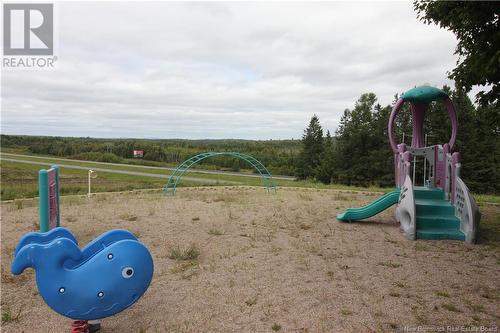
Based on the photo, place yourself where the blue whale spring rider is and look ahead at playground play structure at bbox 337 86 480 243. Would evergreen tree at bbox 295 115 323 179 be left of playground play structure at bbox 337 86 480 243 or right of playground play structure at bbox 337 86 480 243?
left

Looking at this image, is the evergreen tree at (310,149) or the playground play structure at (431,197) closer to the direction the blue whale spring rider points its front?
the playground play structure

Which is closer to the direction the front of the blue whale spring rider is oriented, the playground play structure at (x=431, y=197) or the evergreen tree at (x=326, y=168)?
the playground play structure

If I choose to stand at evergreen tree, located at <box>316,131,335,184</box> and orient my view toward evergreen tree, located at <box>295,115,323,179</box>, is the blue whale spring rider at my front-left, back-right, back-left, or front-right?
back-left

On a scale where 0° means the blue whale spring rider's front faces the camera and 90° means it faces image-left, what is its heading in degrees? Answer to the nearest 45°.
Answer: approximately 270°

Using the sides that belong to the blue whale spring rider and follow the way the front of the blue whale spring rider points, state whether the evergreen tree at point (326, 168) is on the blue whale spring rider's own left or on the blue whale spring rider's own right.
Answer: on the blue whale spring rider's own left

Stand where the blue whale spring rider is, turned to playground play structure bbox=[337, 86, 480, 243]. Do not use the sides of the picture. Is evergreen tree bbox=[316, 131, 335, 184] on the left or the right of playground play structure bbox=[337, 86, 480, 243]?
left

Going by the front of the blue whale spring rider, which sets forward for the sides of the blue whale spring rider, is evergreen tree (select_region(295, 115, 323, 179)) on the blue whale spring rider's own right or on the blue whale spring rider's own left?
on the blue whale spring rider's own left
